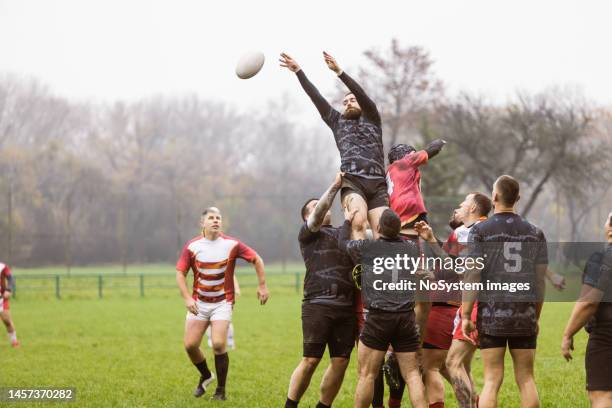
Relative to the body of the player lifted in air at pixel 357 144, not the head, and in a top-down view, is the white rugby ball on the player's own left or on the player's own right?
on the player's own right

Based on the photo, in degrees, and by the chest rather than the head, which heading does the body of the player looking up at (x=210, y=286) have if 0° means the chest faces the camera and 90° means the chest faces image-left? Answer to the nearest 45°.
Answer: approximately 0°

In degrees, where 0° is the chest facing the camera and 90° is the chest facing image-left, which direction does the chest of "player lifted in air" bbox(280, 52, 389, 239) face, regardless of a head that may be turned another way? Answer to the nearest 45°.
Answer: approximately 45°

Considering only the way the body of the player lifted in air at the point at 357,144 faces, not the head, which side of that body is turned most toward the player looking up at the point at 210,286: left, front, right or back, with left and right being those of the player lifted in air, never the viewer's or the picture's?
right

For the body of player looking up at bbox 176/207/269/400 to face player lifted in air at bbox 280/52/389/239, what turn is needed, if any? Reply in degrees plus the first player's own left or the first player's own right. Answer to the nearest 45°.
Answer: approximately 45° to the first player's own left
